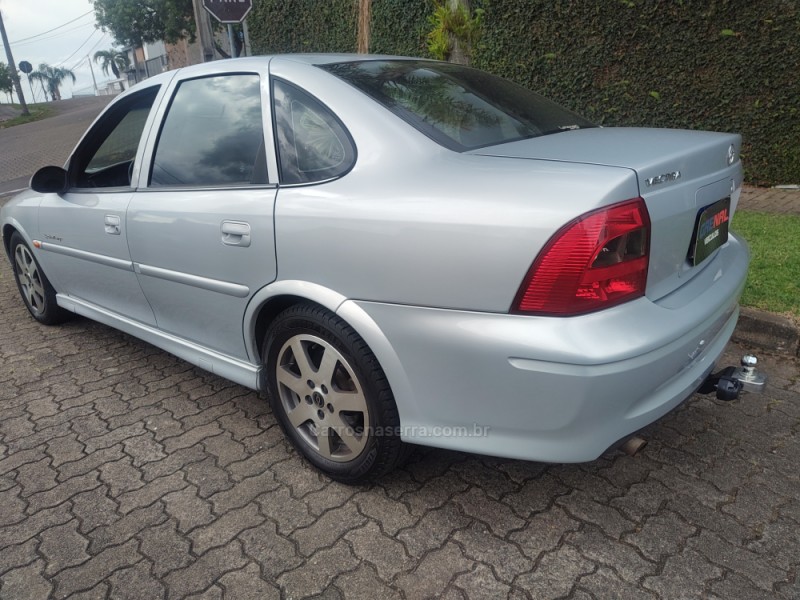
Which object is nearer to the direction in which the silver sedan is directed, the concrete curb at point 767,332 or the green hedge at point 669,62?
the green hedge

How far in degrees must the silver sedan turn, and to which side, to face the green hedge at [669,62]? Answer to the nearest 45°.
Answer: approximately 90° to its right

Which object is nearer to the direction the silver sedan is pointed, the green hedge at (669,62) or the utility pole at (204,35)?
the utility pole

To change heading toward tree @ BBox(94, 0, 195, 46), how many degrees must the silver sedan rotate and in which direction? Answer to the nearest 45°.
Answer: approximately 45° to its right

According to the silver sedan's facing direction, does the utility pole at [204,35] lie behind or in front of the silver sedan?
in front

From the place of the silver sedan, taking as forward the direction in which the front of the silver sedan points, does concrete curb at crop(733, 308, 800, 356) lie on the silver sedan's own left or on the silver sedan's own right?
on the silver sedan's own right

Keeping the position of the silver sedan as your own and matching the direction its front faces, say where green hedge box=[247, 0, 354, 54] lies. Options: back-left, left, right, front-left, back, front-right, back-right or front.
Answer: front-right

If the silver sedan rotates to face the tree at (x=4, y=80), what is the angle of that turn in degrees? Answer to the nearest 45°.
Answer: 0° — it already faces it

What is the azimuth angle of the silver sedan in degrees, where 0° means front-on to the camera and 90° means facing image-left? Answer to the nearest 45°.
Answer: approximately 135°

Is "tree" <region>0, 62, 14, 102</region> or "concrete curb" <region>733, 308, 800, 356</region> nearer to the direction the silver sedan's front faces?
the tree
